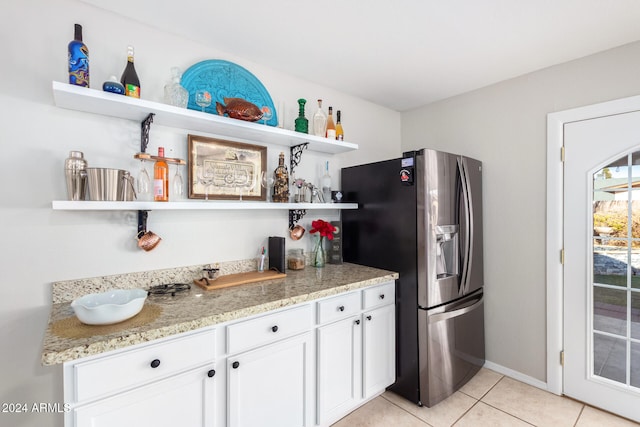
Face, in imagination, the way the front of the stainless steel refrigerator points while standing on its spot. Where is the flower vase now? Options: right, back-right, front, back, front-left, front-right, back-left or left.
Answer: back-right

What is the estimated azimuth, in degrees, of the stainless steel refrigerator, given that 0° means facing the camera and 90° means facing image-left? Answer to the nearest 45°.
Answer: approximately 315°

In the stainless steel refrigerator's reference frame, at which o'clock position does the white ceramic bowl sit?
The white ceramic bowl is roughly at 3 o'clock from the stainless steel refrigerator.

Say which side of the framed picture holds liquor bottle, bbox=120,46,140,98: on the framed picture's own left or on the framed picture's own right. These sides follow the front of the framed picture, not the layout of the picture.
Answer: on the framed picture's own right

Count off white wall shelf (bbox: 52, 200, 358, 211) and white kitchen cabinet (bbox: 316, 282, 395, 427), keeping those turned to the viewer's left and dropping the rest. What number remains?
0

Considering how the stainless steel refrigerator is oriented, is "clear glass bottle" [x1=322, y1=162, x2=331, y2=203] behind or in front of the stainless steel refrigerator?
behind
